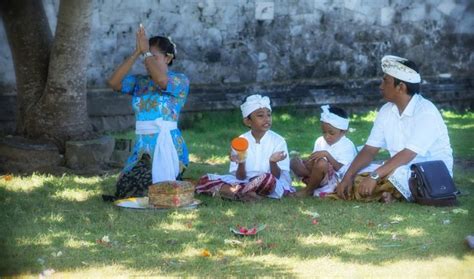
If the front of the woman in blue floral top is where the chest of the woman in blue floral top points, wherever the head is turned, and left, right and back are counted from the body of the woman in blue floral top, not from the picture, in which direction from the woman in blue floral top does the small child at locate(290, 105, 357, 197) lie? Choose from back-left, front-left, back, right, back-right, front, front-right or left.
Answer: back-left

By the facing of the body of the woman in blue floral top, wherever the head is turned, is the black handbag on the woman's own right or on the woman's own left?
on the woman's own left

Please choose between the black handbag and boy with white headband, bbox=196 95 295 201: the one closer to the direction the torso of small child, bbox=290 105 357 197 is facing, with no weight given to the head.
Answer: the boy with white headband

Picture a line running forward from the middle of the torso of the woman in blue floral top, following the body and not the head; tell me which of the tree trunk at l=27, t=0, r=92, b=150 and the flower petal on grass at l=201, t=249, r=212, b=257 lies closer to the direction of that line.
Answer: the flower petal on grass

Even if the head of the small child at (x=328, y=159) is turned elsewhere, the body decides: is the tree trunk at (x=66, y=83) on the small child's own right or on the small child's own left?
on the small child's own right

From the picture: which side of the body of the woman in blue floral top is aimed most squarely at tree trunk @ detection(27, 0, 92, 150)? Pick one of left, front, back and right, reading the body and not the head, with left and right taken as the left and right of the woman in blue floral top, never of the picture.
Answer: right

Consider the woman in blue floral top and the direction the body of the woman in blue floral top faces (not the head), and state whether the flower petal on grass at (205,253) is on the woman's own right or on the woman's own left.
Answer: on the woman's own left

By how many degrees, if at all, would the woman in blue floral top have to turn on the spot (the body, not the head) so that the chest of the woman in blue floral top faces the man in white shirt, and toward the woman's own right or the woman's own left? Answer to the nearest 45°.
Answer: approximately 135° to the woman's own left

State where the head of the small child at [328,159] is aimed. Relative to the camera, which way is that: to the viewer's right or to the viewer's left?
to the viewer's left

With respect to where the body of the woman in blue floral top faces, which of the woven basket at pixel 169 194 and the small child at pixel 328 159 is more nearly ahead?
the woven basket
